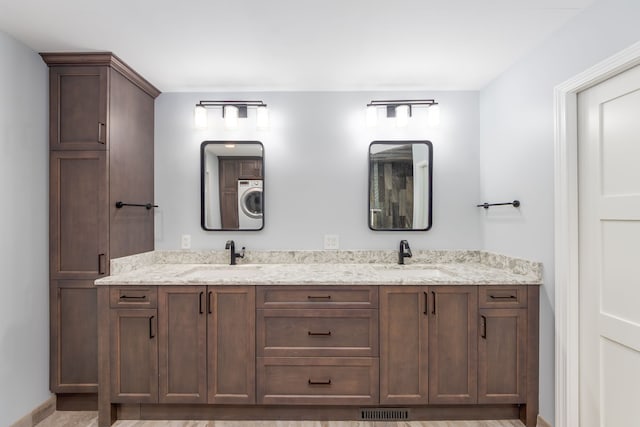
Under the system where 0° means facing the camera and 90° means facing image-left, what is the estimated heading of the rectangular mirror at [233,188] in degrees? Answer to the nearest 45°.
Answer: approximately 0°

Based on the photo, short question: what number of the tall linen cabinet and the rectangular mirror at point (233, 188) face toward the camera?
2

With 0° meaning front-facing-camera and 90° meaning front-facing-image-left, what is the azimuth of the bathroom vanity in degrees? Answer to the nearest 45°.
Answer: approximately 0°

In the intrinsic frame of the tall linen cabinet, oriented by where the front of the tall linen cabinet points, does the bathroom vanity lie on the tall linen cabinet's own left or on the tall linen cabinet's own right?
on the tall linen cabinet's own left

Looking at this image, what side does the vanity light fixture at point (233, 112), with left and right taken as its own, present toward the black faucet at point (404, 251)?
left

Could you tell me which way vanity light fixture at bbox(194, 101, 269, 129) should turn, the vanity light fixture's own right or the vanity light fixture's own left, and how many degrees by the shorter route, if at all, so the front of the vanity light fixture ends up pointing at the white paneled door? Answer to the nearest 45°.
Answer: approximately 45° to the vanity light fixture's own left

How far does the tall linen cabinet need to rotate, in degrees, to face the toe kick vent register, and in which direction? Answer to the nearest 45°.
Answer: approximately 45° to its left
